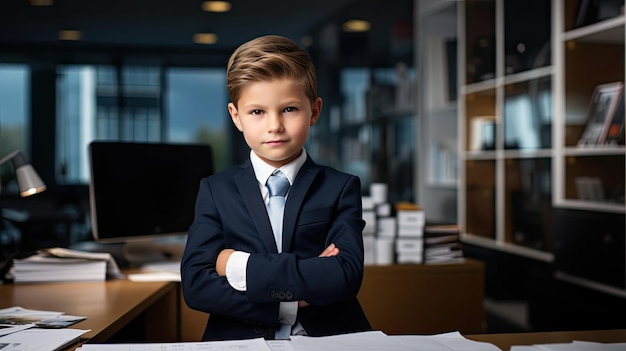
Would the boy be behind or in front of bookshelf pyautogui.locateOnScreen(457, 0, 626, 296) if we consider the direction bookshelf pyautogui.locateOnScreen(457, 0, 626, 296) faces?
in front

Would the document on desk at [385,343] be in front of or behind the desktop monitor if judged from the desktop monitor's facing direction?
in front

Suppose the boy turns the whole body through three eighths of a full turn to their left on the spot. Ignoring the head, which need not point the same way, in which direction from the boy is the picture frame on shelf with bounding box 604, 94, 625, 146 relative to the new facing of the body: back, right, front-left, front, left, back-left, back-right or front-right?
front

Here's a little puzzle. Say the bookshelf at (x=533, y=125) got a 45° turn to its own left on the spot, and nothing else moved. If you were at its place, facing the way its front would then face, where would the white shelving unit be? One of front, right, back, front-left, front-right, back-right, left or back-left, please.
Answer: back-right

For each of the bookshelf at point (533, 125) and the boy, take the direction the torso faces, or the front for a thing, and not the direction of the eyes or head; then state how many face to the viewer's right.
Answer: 0

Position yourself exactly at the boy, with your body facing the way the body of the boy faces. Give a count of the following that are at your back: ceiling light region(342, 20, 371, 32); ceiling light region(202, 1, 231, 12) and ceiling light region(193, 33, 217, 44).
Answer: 3

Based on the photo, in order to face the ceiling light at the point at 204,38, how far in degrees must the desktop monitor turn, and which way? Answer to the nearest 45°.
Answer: approximately 135° to its left

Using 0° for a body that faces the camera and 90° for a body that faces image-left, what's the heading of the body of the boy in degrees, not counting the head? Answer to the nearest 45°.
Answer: approximately 0°

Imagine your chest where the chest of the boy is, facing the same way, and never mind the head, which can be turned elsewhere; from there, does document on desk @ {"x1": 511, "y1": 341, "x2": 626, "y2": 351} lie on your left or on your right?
on your left

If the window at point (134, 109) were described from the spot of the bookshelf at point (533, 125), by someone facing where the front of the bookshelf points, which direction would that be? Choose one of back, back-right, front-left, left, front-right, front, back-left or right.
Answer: front-right

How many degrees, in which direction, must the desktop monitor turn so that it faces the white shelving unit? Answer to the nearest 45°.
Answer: approximately 90° to its left

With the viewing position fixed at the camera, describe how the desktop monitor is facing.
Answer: facing the viewer and to the right of the viewer

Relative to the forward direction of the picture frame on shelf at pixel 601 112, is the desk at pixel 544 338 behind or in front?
in front

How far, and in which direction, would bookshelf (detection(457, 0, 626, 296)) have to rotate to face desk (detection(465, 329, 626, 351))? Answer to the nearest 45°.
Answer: approximately 45° to its left

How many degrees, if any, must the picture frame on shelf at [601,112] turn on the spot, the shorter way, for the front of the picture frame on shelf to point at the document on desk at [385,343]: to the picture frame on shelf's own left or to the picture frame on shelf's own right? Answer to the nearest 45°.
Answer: approximately 45° to the picture frame on shelf's own left
